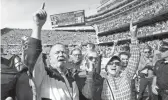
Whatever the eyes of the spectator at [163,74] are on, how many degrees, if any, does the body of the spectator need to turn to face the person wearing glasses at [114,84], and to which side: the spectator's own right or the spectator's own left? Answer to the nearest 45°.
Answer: approximately 45° to the spectator's own right

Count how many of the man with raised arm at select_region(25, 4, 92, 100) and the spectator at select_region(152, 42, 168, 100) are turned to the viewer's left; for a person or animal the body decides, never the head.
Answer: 0

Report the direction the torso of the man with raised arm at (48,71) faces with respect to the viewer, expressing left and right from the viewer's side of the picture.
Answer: facing the viewer and to the right of the viewer

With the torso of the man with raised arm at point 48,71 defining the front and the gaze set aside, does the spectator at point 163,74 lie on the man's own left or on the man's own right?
on the man's own left

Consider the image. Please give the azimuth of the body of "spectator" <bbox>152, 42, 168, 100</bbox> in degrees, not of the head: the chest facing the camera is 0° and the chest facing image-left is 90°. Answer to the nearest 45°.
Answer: approximately 0°

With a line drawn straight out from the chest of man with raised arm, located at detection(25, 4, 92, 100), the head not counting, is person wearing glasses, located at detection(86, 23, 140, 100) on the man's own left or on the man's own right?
on the man's own left

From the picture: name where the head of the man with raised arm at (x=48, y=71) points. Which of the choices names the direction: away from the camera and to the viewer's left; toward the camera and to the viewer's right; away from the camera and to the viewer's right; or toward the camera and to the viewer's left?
toward the camera and to the viewer's right

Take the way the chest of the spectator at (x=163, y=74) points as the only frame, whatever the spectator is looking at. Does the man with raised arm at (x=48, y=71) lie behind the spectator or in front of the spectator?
in front
